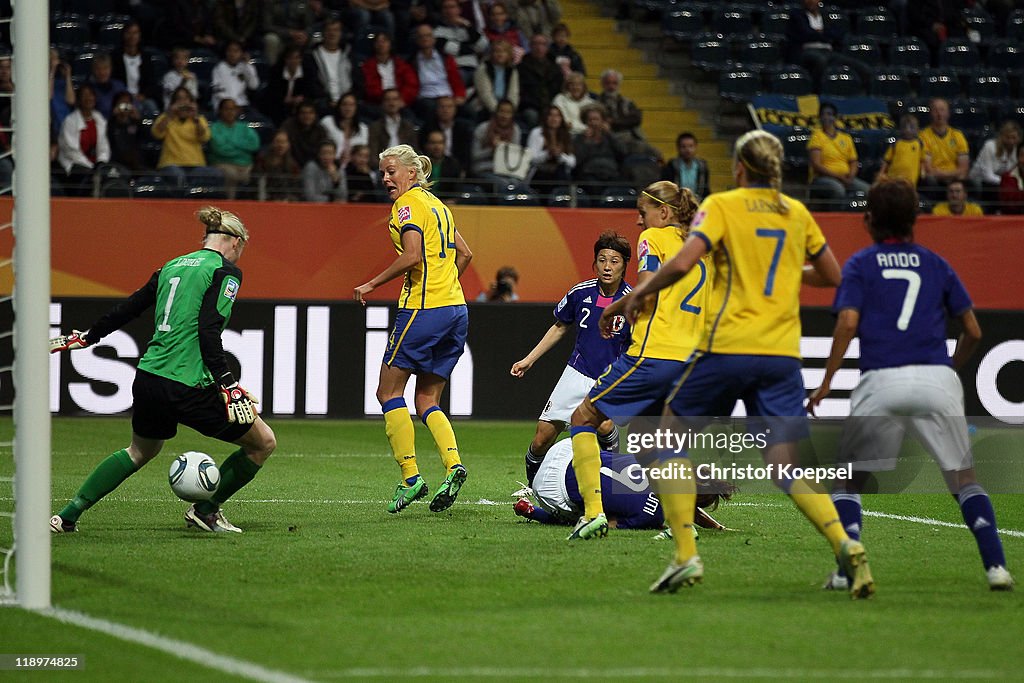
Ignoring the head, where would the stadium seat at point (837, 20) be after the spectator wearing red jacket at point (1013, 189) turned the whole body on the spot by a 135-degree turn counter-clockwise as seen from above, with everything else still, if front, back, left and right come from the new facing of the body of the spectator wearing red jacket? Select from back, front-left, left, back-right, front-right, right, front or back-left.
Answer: left

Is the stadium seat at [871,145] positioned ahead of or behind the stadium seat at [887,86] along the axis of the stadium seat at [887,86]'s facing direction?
ahead

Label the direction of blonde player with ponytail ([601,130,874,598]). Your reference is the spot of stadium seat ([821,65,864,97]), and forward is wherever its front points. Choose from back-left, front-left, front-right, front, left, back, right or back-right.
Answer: front

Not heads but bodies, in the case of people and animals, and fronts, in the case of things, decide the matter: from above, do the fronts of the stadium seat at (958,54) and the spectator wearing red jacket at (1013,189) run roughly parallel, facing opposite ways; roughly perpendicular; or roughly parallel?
roughly parallel

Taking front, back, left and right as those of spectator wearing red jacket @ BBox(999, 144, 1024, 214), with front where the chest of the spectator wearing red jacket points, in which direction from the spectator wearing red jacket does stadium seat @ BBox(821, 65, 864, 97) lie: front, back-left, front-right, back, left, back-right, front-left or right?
back-right

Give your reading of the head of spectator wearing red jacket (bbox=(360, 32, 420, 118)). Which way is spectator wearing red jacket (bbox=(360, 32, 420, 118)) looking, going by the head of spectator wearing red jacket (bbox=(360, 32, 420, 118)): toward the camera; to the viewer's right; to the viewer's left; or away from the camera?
toward the camera

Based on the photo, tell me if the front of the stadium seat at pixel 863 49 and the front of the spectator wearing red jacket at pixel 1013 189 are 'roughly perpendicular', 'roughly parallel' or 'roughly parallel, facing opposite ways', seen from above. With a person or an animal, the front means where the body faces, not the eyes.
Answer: roughly parallel

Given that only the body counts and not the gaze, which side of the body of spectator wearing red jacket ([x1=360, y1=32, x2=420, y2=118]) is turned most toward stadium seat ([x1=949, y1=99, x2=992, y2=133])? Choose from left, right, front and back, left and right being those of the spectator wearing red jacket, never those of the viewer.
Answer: left

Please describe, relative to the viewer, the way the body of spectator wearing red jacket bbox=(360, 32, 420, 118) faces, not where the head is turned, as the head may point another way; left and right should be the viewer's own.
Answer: facing the viewer

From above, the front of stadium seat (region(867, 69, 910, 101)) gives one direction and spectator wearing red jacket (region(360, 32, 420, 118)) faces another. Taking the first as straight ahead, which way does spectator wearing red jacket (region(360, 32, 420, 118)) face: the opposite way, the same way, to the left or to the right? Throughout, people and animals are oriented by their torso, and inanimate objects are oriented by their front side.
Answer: the same way

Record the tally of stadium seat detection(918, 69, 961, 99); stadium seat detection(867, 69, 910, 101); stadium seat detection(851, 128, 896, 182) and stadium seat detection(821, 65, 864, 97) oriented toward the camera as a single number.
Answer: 4

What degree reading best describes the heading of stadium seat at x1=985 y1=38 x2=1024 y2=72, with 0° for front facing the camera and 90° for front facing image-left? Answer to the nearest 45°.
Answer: approximately 45°

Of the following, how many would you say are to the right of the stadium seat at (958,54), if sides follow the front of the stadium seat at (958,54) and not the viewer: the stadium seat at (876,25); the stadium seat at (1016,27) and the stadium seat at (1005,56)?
1

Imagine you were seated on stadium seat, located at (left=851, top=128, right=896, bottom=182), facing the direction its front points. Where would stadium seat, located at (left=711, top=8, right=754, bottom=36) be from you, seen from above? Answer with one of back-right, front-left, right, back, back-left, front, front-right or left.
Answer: back-right

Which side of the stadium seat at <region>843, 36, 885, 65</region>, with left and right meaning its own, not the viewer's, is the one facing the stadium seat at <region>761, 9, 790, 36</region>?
right

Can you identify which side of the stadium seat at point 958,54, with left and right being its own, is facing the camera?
front

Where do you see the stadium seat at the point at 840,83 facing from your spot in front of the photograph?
facing the viewer

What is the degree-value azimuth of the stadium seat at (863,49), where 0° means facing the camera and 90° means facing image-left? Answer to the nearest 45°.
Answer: approximately 0°

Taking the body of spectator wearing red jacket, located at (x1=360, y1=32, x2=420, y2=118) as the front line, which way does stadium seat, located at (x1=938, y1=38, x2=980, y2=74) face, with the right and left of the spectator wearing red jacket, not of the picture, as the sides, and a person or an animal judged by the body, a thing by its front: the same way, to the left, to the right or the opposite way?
the same way
